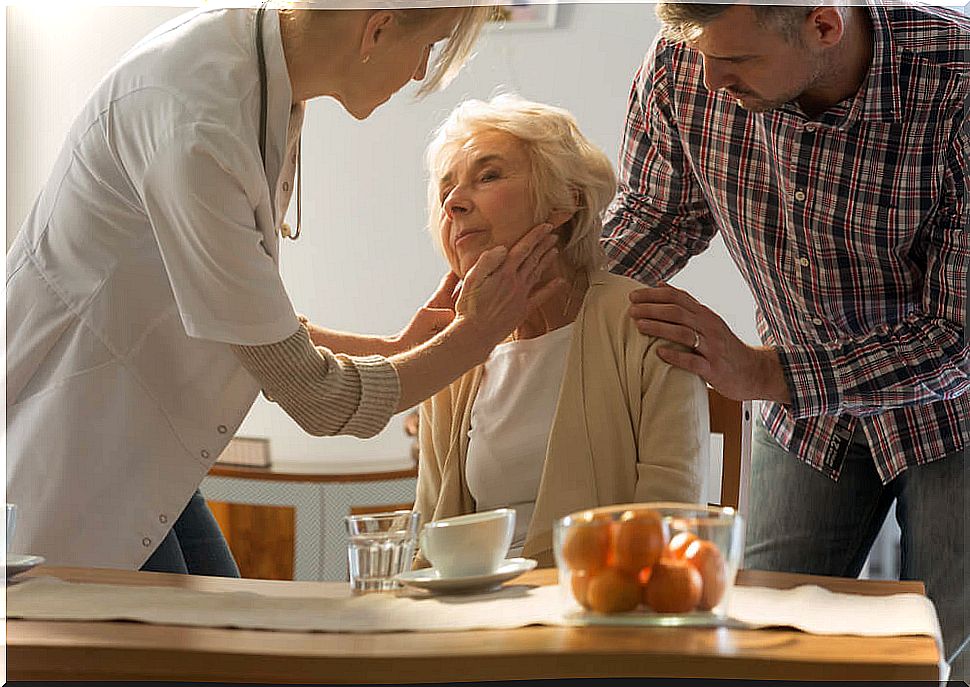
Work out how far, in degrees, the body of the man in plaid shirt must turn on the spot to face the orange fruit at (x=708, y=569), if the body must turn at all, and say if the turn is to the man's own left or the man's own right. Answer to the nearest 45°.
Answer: approximately 45° to the man's own left

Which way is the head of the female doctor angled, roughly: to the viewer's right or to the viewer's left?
to the viewer's right

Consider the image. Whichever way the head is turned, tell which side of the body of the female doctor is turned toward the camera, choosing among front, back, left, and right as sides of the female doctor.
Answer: right

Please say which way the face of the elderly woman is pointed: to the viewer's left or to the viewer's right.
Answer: to the viewer's left

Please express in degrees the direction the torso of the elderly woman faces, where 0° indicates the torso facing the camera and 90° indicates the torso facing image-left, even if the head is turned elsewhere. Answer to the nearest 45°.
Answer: approximately 45°

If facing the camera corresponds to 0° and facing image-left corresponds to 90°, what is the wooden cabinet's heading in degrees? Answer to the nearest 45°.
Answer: approximately 0°

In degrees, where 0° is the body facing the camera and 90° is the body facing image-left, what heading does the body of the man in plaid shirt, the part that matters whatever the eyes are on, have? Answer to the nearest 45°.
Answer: approximately 45°
